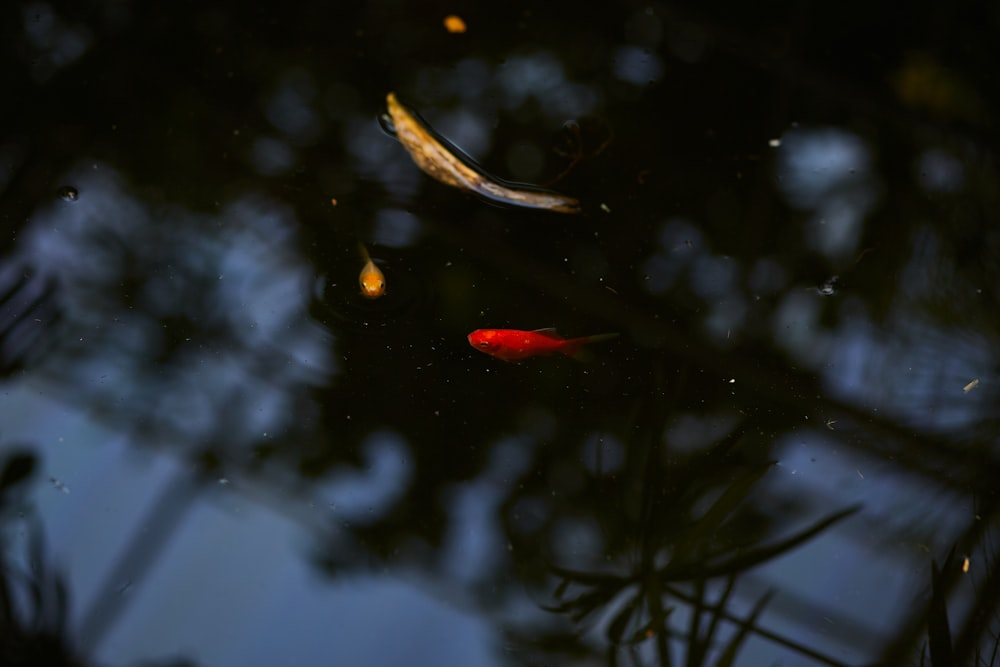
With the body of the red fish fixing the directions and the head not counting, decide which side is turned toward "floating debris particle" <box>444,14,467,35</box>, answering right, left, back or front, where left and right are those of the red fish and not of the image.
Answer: right

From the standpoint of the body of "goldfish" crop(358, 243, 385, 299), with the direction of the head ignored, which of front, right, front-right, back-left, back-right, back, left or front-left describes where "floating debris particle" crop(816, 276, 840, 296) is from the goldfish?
left

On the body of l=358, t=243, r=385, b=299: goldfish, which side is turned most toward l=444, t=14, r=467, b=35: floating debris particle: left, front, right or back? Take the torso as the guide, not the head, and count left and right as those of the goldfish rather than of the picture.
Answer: back

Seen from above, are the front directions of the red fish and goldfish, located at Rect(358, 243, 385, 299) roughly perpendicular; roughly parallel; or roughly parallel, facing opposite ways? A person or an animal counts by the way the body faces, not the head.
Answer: roughly perpendicular

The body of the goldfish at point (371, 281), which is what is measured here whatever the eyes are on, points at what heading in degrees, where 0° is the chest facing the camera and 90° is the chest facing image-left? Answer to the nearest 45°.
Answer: approximately 0°

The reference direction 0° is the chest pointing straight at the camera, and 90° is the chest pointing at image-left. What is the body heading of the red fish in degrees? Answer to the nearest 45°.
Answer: approximately 90°
